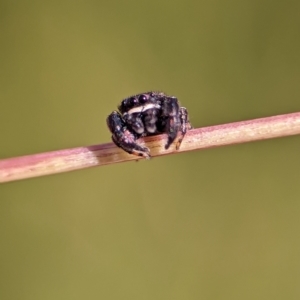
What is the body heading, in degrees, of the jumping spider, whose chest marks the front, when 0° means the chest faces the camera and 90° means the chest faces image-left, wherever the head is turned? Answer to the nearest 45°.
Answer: approximately 0°
